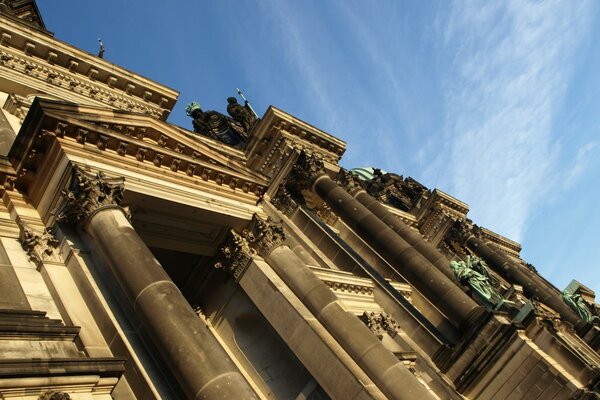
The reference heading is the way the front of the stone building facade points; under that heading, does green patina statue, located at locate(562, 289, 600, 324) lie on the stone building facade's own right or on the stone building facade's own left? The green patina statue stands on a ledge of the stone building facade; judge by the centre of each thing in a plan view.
on the stone building facade's own left

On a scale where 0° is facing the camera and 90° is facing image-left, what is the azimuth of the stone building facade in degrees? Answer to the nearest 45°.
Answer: approximately 315°
